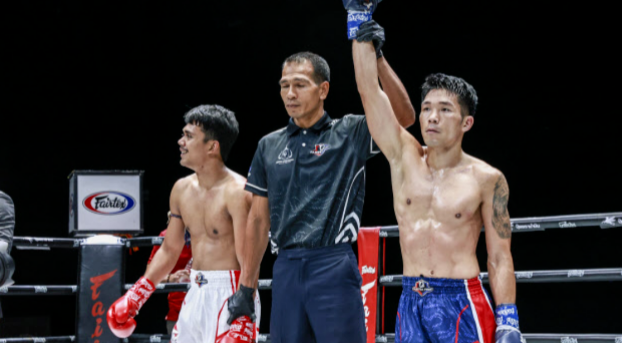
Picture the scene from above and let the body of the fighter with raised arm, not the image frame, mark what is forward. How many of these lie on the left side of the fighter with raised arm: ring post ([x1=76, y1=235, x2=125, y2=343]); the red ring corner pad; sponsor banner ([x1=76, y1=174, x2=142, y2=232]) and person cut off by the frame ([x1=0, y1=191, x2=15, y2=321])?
0

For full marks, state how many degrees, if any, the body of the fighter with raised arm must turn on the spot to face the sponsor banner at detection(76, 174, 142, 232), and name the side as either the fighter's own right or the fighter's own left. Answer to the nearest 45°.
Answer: approximately 90° to the fighter's own right

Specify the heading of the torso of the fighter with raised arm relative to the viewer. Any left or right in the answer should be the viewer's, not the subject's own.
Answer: facing the viewer and to the left of the viewer

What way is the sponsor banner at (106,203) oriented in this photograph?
toward the camera

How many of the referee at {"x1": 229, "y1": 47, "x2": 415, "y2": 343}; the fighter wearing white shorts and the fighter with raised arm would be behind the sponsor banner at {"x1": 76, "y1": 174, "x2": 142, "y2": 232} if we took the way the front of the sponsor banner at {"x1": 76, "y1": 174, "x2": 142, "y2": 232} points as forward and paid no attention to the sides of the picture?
0

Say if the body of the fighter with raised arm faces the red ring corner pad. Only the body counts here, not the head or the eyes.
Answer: no

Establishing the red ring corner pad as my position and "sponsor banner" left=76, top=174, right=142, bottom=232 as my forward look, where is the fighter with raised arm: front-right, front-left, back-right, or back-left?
back-left
